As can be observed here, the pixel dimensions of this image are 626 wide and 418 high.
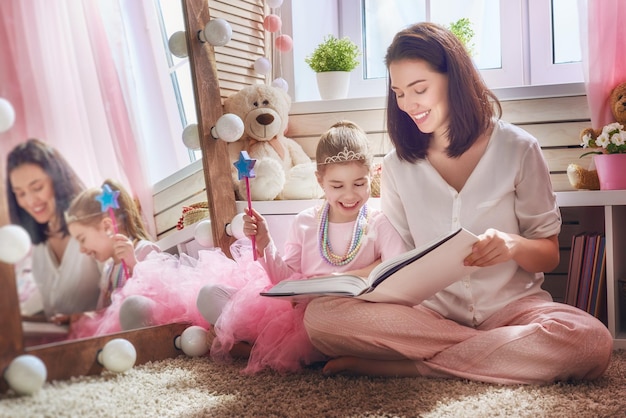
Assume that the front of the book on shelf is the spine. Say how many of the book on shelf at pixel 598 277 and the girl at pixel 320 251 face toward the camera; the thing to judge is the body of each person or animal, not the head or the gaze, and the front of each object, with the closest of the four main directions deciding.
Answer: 2

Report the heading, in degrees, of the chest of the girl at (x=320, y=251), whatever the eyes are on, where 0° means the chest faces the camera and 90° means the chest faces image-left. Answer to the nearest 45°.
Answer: approximately 0°

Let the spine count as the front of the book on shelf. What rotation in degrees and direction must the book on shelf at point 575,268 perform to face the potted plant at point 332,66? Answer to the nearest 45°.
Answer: approximately 135° to its right

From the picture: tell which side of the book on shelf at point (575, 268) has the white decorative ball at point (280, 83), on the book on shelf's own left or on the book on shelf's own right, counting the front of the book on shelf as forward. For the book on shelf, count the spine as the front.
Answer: on the book on shelf's own right

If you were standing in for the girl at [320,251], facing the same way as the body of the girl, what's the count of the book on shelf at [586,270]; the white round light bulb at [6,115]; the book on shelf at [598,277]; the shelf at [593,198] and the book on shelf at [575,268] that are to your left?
4

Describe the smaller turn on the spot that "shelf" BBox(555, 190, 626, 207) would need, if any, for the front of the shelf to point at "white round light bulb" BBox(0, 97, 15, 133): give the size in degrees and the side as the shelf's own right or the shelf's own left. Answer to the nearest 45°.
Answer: approximately 45° to the shelf's own right
